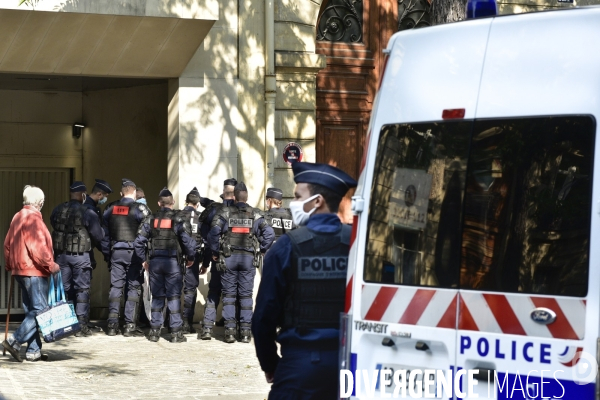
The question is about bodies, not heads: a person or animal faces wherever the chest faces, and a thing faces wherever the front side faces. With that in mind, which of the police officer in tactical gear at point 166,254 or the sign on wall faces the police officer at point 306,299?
the sign on wall

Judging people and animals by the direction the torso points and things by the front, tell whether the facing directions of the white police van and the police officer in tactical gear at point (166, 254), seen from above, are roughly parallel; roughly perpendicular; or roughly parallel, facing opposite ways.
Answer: roughly parallel

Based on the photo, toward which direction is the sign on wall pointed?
toward the camera

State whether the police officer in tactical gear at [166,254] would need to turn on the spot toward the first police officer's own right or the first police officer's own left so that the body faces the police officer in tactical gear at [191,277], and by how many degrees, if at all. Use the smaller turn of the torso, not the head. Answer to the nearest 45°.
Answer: approximately 45° to the first police officer's own right

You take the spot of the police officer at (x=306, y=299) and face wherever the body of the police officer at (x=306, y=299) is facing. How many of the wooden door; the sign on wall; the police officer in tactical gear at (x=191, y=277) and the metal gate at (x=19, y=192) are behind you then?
0

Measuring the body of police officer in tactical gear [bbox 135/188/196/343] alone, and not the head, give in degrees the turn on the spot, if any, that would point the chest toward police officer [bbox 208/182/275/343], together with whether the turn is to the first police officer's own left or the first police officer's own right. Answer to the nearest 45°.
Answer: approximately 90° to the first police officer's own right

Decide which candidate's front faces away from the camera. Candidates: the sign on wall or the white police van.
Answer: the white police van

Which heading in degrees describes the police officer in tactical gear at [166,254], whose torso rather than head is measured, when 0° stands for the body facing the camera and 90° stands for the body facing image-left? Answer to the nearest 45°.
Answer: approximately 180°

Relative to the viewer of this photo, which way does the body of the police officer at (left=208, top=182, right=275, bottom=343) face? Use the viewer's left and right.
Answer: facing away from the viewer

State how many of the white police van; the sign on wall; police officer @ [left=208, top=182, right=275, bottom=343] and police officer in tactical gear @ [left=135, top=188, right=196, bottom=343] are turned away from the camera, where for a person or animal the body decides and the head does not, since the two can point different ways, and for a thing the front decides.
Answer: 3

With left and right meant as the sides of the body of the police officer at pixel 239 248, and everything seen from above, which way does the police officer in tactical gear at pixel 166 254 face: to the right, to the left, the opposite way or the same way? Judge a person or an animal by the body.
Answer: the same way

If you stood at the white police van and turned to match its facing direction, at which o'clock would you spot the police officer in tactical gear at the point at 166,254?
The police officer in tactical gear is roughly at 11 o'clock from the white police van.

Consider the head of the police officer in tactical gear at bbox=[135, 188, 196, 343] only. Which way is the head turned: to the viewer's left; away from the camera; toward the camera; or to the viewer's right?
away from the camera

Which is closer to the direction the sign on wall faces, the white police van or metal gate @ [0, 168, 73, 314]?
the white police van

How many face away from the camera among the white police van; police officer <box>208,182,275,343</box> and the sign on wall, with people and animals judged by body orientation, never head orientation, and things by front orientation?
2

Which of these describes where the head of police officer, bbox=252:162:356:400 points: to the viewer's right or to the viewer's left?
to the viewer's left

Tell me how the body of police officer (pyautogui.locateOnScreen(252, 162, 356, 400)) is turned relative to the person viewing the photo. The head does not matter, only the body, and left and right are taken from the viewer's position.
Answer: facing away from the viewer and to the left of the viewer

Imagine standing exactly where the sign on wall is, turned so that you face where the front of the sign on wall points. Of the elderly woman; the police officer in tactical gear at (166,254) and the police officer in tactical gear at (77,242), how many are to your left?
0

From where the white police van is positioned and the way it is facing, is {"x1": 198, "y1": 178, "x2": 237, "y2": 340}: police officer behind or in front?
in front

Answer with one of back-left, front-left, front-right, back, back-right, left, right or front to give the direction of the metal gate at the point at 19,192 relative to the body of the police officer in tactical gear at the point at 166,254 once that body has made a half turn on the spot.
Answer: back-right

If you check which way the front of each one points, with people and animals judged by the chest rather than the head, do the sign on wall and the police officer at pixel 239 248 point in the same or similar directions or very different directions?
very different directions

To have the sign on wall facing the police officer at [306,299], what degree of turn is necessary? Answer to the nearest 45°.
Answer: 0° — it already faces them

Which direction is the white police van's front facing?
away from the camera
